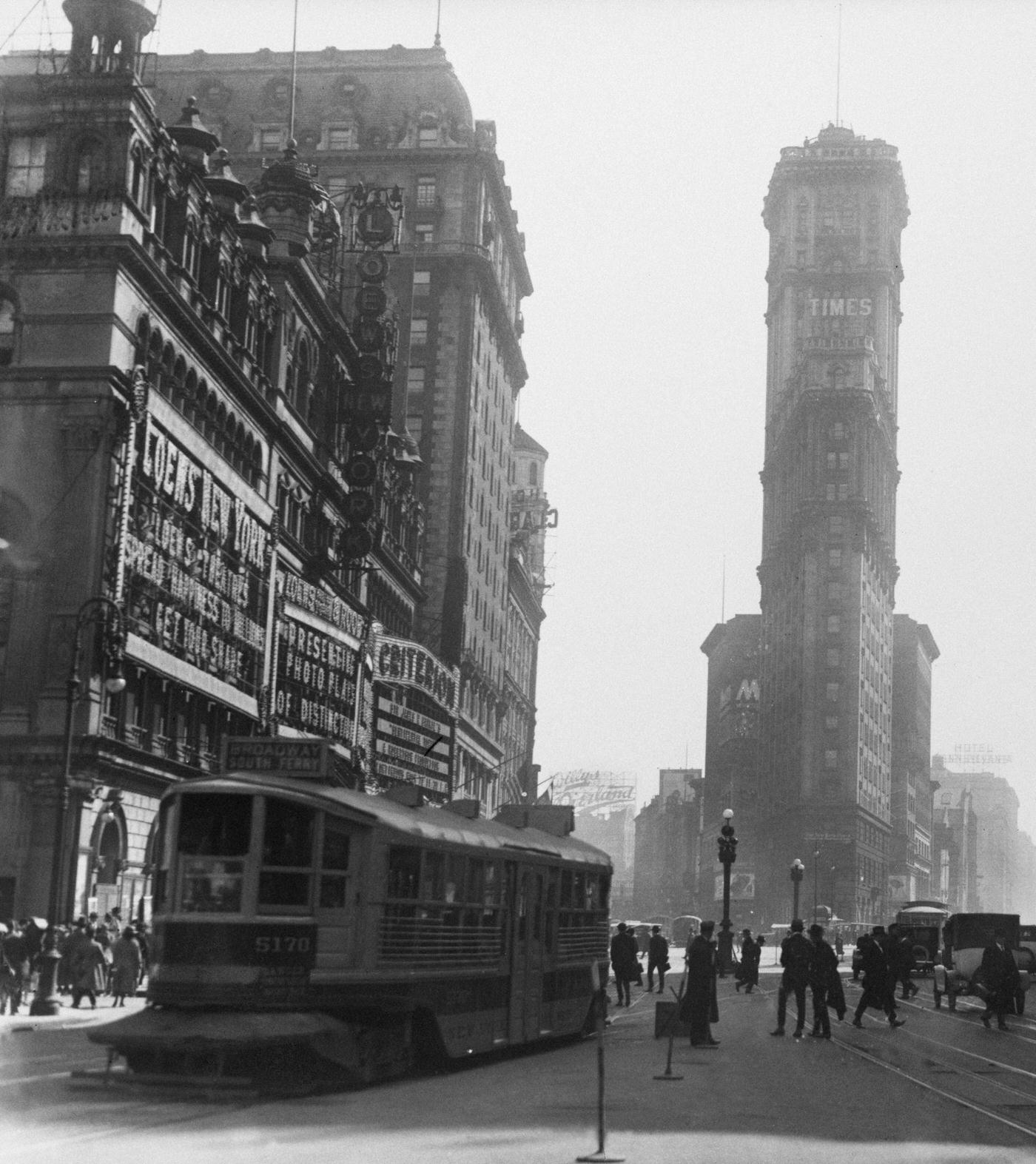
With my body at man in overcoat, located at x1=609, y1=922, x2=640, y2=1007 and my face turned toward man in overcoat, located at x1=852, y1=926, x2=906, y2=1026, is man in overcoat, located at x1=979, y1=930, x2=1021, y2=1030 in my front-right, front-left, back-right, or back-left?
front-left

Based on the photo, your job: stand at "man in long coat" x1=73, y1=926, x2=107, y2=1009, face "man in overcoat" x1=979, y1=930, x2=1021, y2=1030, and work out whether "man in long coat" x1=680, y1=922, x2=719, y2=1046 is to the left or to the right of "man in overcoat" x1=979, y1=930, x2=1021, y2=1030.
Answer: right

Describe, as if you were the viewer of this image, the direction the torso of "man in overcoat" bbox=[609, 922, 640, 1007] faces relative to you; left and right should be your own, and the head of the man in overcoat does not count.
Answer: facing away from the viewer

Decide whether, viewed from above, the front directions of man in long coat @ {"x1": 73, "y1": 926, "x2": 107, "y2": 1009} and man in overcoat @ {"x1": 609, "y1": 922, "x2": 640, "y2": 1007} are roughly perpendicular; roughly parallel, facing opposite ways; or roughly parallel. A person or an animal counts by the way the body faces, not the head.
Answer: roughly parallel

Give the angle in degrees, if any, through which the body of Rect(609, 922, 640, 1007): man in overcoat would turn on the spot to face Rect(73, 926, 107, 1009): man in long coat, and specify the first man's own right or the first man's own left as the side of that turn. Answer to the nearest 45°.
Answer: approximately 135° to the first man's own left

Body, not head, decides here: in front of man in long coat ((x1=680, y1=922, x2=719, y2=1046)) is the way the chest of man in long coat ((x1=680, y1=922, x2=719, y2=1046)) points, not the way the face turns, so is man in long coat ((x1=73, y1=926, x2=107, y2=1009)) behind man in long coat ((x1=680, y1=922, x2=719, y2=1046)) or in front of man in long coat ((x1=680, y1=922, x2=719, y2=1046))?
behind

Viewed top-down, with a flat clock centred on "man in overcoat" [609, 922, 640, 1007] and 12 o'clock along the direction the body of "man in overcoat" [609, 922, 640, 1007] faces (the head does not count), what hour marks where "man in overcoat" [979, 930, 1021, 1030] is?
"man in overcoat" [979, 930, 1021, 1030] is roughly at 4 o'clock from "man in overcoat" [609, 922, 640, 1007].

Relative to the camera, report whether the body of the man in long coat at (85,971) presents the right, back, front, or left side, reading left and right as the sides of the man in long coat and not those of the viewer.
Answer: back

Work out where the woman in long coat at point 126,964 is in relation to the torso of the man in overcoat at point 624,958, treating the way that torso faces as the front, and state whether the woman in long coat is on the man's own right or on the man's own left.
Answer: on the man's own left

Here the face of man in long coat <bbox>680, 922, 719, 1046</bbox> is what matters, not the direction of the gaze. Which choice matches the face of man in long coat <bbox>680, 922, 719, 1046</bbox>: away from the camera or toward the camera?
away from the camera
